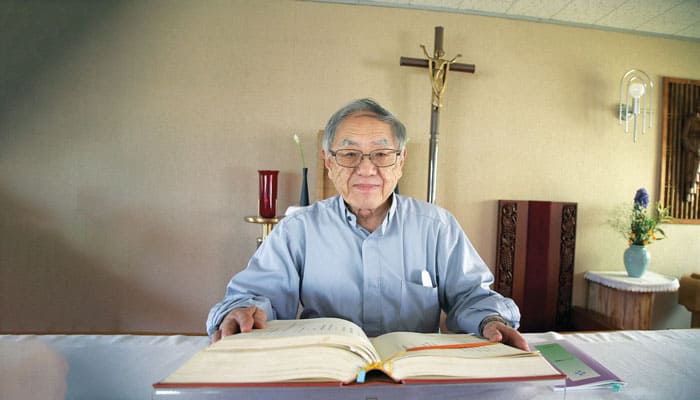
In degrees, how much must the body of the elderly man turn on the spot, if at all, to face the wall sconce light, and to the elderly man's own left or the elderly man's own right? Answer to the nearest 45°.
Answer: approximately 135° to the elderly man's own left

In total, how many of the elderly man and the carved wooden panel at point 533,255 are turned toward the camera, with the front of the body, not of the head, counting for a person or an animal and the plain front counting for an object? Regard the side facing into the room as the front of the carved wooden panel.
2

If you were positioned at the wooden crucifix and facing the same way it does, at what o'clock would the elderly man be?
The elderly man is roughly at 12 o'clock from the wooden crucifix.

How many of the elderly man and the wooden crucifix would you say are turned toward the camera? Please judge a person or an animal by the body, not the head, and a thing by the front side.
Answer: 2

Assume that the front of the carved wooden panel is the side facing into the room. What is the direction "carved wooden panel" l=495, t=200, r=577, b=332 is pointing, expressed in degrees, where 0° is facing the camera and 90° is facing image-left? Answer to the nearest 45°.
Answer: approximately 0°

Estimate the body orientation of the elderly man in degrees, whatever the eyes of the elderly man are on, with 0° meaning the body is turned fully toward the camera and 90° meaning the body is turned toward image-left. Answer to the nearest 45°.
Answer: approximately 0°

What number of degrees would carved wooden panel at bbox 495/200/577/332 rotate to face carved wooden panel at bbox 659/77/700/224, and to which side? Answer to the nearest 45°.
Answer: approximately 135° to its left
